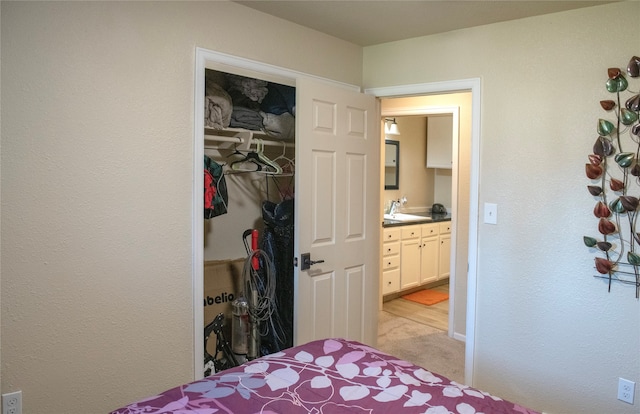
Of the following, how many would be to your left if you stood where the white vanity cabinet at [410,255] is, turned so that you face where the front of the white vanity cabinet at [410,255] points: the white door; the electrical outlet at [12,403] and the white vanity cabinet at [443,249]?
1

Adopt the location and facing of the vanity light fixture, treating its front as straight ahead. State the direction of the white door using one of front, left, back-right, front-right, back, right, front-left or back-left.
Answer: front-right

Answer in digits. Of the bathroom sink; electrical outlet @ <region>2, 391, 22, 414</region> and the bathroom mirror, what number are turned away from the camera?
0

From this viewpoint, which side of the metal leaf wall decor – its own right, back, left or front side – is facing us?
front

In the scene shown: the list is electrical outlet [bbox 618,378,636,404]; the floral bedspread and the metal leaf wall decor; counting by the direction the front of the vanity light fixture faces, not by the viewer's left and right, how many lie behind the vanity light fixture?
0

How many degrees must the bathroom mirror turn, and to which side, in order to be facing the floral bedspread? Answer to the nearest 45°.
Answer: approximately 45° to its right

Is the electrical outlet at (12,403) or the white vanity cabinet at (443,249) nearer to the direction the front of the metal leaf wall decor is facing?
the electrical outlet

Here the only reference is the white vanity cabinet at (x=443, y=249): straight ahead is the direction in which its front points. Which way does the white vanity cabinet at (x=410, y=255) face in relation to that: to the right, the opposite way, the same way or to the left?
the same way

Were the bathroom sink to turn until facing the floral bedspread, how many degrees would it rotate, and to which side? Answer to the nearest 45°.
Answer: approximately 45° to its right

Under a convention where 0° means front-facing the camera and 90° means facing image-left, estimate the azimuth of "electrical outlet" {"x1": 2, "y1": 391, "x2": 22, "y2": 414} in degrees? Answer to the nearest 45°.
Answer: approximately 315°

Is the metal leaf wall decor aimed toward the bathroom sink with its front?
no

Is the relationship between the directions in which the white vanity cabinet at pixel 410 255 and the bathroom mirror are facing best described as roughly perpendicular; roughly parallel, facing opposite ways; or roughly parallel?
roughly parallel

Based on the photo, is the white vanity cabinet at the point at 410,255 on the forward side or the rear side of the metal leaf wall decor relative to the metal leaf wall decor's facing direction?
on the rear side

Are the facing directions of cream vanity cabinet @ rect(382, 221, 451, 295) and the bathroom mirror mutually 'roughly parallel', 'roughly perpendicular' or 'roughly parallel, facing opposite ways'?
roughly parallel

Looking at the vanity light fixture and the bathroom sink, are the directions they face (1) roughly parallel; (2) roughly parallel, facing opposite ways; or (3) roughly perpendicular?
roughly parallel

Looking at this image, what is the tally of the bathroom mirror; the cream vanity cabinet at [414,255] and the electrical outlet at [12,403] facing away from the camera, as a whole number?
0
